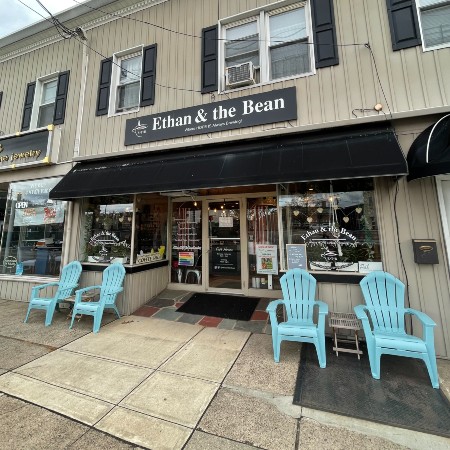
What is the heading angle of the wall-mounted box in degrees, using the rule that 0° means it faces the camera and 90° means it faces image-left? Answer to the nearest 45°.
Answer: approximately 0°

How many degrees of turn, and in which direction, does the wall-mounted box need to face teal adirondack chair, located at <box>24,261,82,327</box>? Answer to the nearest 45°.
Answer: approximately 45° to its right

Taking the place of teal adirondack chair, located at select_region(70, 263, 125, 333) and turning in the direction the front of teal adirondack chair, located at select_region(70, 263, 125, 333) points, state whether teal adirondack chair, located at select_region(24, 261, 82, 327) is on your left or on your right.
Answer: on your right
